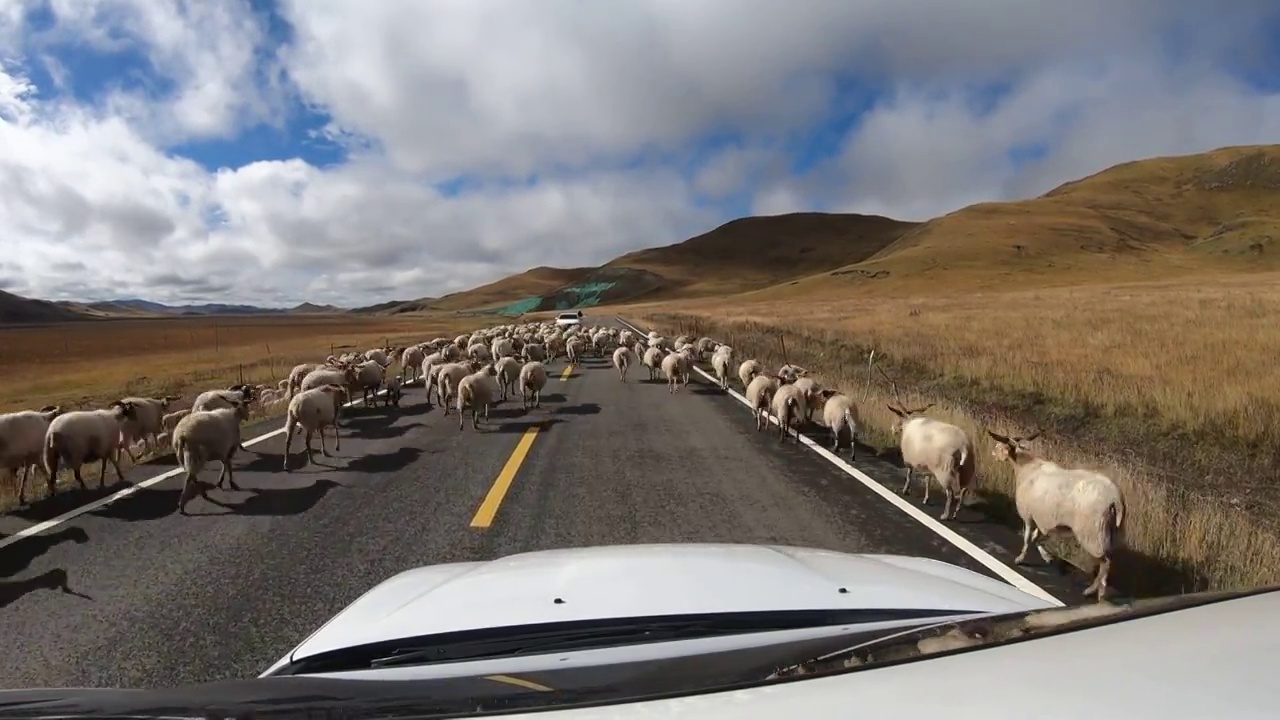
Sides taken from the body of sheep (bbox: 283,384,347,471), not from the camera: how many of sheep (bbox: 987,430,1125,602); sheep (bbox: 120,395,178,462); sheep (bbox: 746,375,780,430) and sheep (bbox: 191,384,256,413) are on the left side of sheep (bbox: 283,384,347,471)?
2

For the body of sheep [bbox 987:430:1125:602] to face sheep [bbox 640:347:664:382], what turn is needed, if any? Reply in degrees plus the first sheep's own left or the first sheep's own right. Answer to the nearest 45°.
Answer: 0° — it already faces it

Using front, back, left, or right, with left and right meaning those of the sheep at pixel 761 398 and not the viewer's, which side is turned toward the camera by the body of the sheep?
back

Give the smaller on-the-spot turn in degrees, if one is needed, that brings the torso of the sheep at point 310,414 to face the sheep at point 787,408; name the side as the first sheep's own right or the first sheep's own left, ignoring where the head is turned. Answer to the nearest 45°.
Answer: approximately 45° to the first sheep's own right

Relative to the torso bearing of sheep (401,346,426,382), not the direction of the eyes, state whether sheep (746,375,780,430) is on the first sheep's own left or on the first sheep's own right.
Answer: on the first sheep's own right

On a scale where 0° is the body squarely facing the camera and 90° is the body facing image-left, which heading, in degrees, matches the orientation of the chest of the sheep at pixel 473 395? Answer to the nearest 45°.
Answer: approximately 225°

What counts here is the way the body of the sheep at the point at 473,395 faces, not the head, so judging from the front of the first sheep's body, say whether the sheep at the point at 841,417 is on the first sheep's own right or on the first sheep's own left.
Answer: on the first sheep's own right
